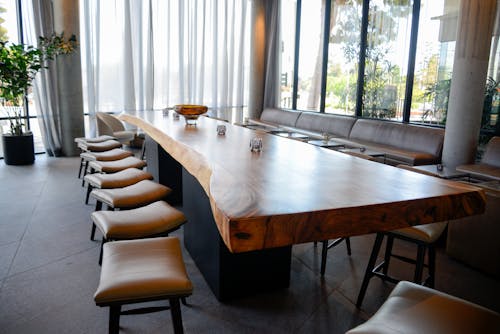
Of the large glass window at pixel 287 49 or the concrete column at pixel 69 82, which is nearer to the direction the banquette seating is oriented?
the concrete column

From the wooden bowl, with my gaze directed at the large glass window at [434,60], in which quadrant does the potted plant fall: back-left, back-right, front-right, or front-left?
back-left

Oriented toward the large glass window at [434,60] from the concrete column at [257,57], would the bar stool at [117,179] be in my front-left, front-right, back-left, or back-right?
front-right

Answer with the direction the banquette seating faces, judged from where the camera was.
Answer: facing the viewer and to the left of the viewer

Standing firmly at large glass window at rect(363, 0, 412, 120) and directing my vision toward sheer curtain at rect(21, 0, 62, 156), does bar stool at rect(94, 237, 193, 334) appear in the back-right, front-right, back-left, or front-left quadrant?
front-left

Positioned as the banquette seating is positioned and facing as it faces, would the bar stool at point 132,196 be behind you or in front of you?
in front

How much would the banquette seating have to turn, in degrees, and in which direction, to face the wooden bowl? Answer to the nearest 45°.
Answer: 0° — it already faces it

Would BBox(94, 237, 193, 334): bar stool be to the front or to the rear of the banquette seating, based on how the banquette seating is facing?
to the front

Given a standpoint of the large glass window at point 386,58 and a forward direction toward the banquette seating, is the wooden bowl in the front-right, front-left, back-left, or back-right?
front-right

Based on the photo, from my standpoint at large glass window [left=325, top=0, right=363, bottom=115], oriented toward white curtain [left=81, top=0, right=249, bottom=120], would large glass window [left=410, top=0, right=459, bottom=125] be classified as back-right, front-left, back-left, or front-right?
back-left

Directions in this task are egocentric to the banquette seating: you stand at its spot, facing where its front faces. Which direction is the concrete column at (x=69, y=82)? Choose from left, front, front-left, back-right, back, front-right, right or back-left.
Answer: front-right

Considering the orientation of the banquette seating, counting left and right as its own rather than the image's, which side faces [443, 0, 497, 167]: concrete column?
left

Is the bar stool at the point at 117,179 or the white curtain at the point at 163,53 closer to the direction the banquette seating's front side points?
the bar stool

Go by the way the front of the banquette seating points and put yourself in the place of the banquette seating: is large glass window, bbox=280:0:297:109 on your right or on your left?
on your right

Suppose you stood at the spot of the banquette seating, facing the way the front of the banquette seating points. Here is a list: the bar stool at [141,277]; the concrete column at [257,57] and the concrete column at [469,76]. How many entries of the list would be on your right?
1
